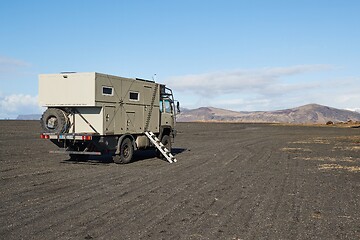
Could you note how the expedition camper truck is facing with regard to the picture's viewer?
facing away from the viewer and to the right of the viewer
